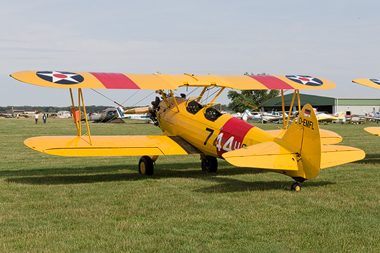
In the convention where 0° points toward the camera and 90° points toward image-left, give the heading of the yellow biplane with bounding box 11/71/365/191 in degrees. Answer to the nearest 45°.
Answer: approximately 135°
